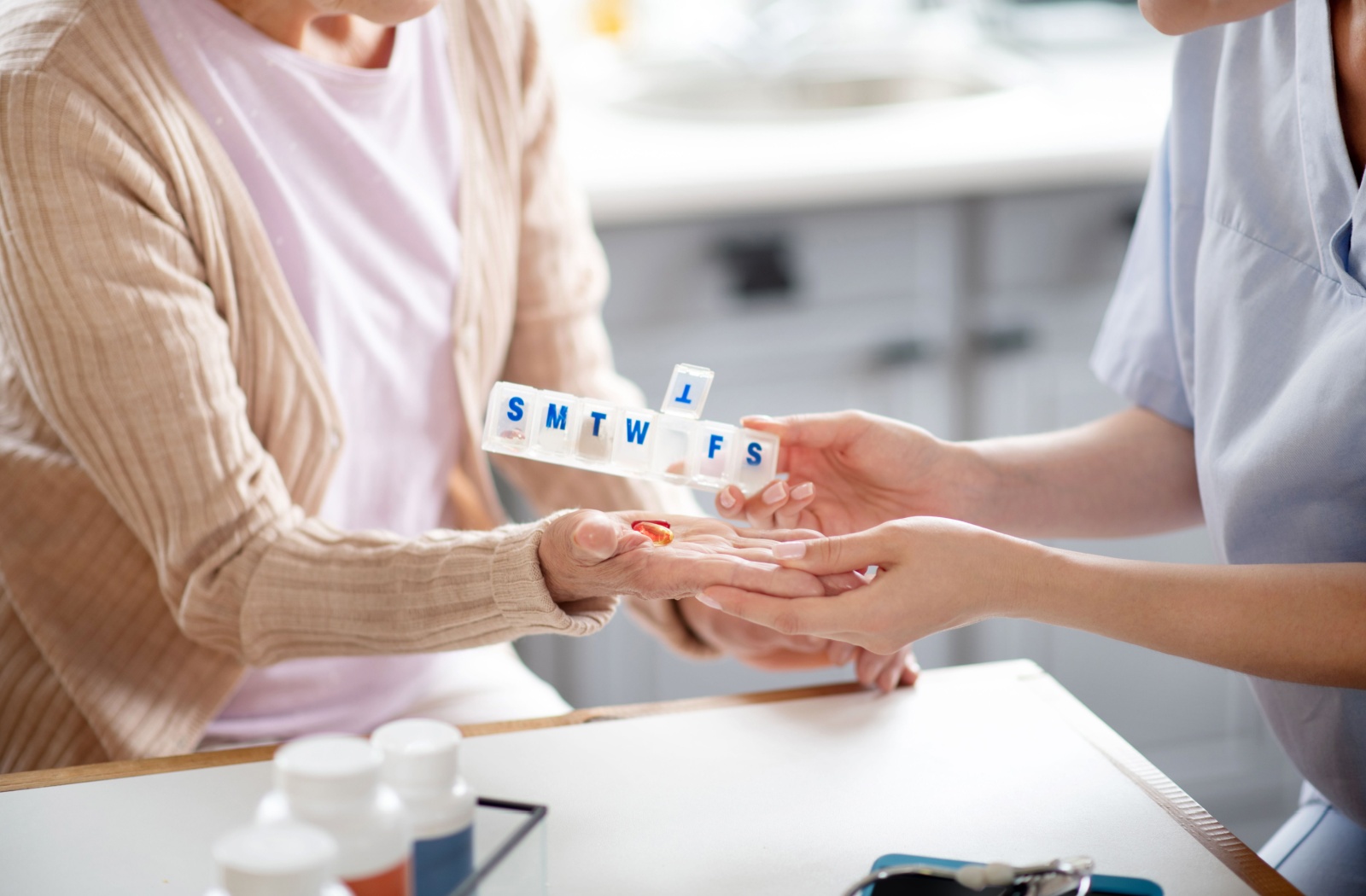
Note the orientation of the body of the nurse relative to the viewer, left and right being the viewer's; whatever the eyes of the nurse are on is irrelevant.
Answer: facing the viewer and to the left of the viewer

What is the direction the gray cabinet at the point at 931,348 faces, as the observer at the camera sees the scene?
facing the viewer

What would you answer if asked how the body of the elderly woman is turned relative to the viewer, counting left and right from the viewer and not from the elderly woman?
facing the viewer and to the right of the viewer

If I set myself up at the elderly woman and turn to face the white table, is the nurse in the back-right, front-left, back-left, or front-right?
front-left

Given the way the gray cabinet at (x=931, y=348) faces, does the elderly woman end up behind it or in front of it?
in front

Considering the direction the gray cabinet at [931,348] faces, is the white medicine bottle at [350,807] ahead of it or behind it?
ahead

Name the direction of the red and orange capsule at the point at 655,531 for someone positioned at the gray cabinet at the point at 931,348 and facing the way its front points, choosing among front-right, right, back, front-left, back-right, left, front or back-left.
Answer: front

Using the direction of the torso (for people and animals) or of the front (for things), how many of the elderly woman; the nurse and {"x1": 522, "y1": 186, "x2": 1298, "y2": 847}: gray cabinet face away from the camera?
0

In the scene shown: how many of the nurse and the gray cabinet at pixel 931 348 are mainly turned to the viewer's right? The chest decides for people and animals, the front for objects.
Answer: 0

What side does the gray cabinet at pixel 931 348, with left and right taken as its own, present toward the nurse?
front

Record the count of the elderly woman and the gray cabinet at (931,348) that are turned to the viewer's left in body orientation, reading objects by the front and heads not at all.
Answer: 0

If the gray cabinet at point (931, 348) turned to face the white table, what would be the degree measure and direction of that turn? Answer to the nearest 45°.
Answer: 0° — it already faces it
